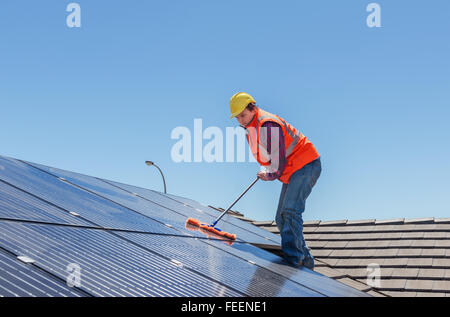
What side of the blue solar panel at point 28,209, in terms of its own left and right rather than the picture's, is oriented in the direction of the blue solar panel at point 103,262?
front

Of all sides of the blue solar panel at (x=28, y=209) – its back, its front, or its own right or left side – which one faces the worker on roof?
left

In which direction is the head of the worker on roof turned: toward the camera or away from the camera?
toward the camera
